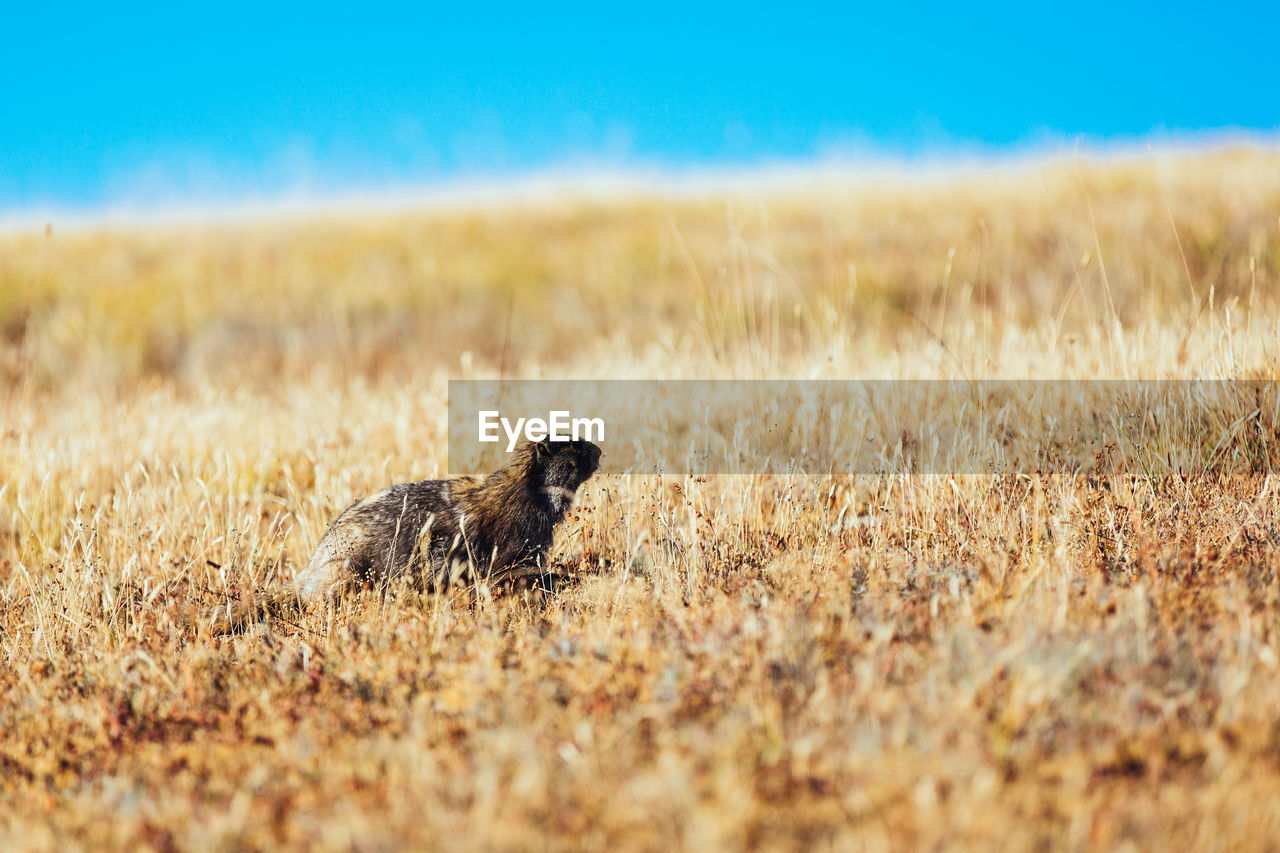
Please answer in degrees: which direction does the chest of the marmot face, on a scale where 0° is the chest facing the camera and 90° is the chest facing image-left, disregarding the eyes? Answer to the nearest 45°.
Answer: approximately 270°
